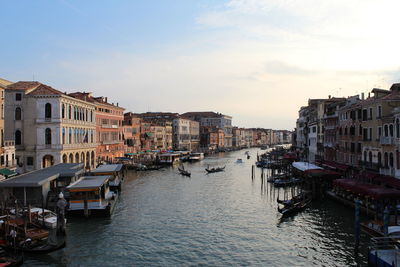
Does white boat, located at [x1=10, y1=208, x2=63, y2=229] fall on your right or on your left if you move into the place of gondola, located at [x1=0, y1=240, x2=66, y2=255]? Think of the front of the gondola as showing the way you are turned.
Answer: on your left

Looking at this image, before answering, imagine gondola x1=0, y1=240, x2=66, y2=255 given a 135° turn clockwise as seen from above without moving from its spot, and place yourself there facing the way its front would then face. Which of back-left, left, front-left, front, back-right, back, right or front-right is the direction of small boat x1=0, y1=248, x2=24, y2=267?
front

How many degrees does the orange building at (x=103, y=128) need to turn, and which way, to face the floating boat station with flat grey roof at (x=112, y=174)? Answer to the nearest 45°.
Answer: approximately 45° to its right

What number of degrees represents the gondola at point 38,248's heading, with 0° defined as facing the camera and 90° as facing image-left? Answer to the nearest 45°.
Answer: approximately 270°

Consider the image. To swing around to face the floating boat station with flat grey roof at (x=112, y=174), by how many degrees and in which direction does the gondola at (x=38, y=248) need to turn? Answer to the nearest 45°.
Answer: approximately 90° to its left
